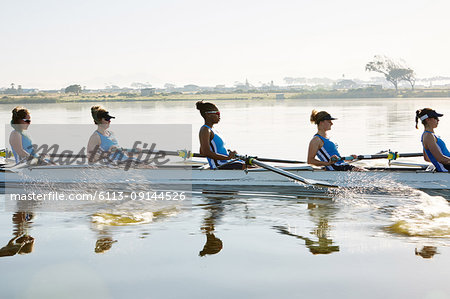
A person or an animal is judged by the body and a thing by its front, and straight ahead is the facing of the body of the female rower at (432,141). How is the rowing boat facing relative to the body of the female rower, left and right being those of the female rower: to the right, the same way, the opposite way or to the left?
the opposite way

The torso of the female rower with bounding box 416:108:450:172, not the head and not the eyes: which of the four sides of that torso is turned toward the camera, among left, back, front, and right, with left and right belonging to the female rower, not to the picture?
right

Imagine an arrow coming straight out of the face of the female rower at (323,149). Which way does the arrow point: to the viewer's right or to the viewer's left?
to the viewer's right

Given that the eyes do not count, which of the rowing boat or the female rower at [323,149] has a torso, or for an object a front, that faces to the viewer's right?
the female rower

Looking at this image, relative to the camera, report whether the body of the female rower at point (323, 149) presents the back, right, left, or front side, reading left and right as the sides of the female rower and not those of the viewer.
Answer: right

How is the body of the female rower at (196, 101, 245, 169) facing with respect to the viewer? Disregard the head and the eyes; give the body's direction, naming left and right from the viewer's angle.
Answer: facing to the right of the viewer

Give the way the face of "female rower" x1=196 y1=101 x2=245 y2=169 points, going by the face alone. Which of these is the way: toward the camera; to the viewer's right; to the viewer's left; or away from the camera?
to the viewer's right

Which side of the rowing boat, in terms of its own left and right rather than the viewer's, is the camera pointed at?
left

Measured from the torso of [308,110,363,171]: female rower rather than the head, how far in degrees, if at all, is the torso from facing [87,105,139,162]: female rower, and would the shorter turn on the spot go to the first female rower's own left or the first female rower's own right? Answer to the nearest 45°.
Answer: approximately 180°

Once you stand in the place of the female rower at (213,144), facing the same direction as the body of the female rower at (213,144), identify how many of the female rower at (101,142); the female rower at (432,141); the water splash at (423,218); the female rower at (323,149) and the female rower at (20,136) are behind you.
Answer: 2

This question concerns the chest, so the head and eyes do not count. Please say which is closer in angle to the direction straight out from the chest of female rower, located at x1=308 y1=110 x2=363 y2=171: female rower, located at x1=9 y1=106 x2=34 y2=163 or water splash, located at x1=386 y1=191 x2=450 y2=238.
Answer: the water splash

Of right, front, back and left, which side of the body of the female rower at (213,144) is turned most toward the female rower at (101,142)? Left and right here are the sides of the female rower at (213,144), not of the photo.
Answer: back

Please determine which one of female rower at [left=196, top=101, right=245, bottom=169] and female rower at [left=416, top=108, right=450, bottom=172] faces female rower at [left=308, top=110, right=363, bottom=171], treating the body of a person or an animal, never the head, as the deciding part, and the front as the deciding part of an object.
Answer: female rower at [left=196, top=101, right=245, bottom=169]

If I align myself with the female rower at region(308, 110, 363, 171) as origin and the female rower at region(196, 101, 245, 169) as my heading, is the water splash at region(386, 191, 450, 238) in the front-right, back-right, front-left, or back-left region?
back-left
